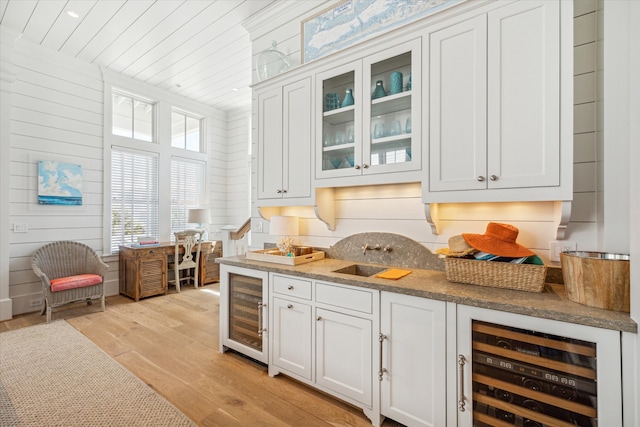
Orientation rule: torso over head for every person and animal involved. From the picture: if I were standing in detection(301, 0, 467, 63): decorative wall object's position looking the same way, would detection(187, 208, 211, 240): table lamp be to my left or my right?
on my right

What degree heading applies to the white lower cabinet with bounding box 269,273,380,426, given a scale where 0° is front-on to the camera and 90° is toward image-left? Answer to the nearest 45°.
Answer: approximately 45°

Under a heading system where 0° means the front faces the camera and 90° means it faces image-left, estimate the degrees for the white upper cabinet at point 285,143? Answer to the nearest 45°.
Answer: approximately 45°

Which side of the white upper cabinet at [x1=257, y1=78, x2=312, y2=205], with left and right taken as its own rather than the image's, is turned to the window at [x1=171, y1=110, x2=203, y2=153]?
right

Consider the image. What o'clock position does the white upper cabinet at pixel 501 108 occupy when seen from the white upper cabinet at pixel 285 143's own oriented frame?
the white upper cabinet at pixel 501 108 is roughly at 9 o'clock from the white upper cabinet at pixel 285 143.

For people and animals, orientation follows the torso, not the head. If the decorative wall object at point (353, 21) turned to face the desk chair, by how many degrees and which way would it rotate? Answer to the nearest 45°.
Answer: approximately 90° to its right

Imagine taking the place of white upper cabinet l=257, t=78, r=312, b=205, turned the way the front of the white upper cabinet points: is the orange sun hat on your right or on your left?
on your left

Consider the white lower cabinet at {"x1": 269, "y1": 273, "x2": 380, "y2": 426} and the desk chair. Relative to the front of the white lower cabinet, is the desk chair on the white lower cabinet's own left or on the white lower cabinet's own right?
on the white lower cabinet's own right

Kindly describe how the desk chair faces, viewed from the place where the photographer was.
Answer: facing away from the viewer and to the left of the viewer
